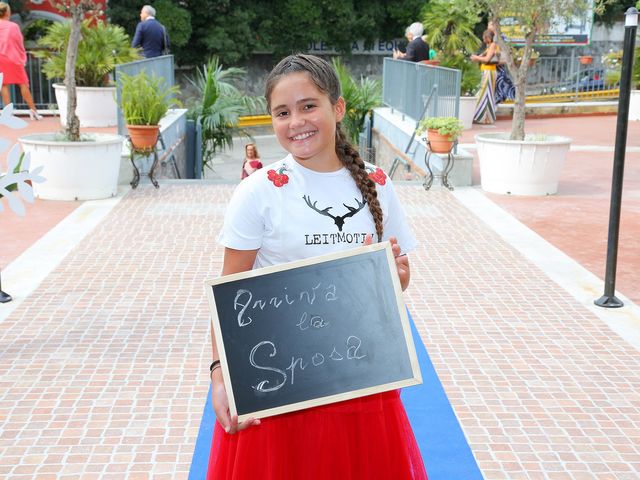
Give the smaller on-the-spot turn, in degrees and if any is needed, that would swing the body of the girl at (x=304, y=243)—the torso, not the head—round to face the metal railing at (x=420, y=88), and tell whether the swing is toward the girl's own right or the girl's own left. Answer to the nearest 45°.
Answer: approximately 180°

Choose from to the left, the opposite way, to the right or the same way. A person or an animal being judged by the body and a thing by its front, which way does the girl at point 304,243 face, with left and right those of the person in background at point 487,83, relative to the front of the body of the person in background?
to the left

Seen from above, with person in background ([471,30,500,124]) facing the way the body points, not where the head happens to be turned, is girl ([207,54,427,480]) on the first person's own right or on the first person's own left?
on the first person's own left

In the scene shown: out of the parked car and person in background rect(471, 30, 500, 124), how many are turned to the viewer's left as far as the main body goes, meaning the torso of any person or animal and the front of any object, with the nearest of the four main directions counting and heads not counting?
2

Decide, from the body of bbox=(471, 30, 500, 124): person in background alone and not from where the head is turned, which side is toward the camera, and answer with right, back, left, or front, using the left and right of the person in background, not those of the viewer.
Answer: left

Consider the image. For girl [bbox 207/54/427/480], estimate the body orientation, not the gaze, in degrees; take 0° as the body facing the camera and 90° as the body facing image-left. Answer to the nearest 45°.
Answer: approximately 0°

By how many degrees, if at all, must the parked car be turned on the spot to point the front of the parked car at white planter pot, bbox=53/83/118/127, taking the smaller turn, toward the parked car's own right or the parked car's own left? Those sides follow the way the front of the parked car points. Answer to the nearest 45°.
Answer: approximately 45° to the parked car's own left

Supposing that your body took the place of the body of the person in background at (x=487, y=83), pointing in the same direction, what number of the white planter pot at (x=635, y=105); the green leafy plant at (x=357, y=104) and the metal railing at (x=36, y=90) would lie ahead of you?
2

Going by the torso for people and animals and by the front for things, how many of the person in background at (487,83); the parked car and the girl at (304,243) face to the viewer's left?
2

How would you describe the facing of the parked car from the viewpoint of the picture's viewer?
facing to the left of the viewer
